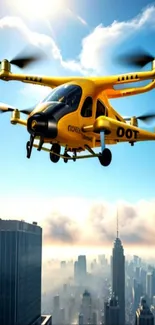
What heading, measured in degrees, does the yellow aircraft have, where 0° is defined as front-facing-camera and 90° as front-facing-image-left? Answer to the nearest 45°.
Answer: approximately 45°
